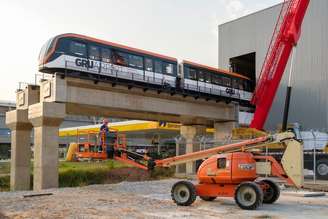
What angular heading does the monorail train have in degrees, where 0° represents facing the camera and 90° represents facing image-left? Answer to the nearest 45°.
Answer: approximately 45°

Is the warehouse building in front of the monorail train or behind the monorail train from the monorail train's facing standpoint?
behind

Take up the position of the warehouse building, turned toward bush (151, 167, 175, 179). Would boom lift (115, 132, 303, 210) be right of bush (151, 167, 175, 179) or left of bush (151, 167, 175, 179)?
left

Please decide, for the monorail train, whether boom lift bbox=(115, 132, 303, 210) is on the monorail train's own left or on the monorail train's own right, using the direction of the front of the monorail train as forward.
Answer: on the monorail train's own left
